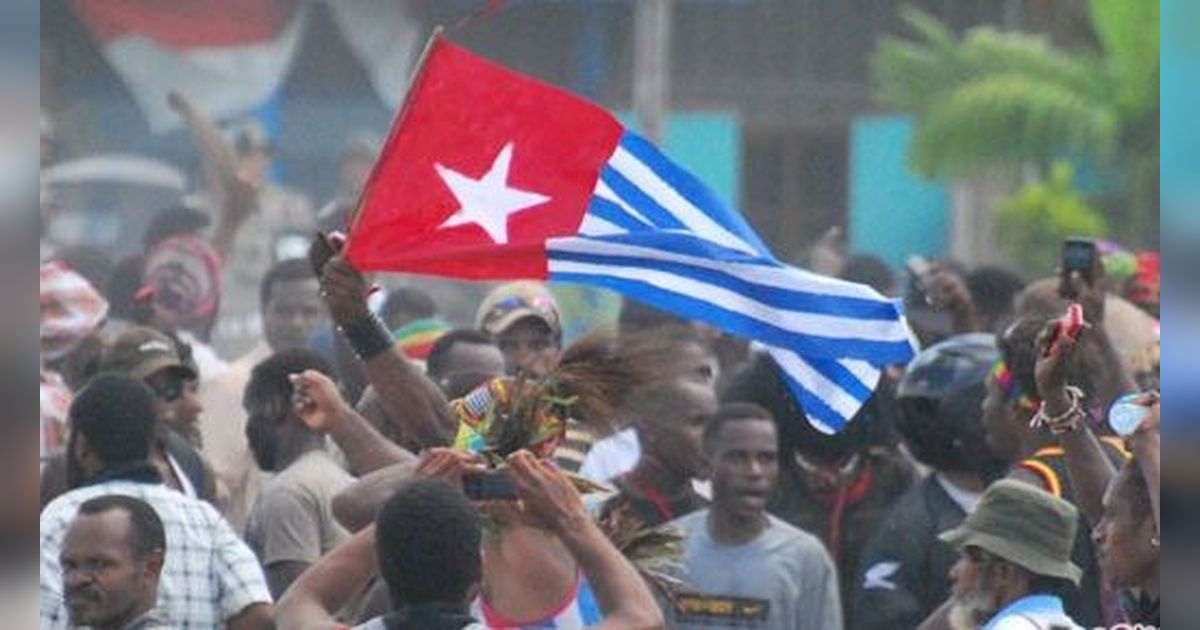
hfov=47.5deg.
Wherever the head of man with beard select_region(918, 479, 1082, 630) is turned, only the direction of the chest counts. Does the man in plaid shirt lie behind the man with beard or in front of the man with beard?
in front

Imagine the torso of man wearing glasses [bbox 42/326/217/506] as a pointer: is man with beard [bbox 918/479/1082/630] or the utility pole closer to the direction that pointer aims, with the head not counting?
the man with beard

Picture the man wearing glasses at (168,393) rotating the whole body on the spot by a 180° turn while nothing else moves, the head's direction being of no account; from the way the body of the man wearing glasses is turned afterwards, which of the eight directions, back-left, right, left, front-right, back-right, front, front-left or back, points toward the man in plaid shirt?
back-left

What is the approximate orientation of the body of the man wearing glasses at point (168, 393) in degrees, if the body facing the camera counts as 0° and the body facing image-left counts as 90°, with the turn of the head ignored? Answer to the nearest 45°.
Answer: approximately 315°
